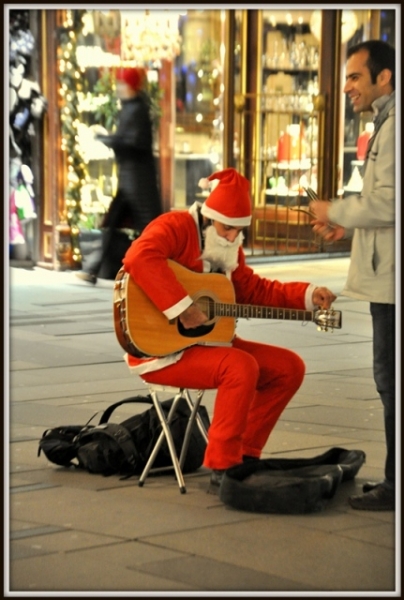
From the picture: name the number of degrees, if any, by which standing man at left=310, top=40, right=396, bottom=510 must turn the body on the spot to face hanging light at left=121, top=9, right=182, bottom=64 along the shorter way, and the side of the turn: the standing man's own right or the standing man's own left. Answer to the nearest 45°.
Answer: approximately 90° to the standing man's own right

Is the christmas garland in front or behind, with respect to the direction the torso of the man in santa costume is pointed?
behind

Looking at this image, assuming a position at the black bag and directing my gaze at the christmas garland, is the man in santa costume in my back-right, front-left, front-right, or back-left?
back-right

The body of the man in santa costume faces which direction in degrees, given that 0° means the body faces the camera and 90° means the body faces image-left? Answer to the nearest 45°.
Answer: approximately 315°

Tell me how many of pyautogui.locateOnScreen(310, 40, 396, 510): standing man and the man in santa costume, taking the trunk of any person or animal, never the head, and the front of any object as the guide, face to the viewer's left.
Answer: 1

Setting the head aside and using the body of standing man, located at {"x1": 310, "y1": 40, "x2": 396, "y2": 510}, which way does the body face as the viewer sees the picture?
to the viewer's left
